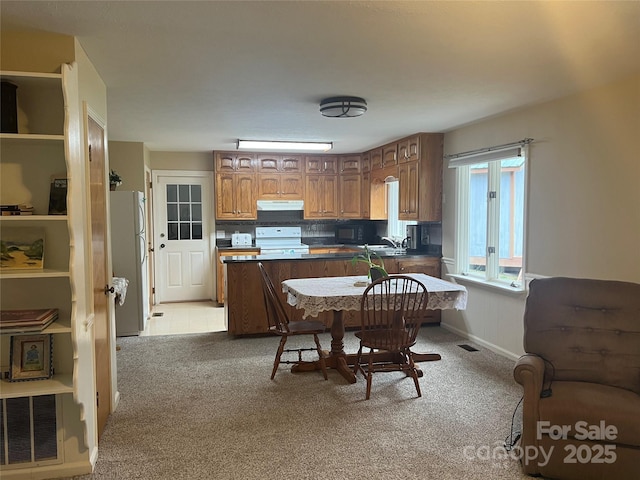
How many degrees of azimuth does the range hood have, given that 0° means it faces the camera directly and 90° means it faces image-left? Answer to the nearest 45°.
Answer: approximately 0°

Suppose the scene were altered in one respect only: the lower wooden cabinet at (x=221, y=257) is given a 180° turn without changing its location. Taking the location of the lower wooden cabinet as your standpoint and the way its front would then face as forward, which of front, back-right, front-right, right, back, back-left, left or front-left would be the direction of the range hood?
right

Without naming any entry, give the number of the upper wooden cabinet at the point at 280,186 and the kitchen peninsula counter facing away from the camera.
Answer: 1

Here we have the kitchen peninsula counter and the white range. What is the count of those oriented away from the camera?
1

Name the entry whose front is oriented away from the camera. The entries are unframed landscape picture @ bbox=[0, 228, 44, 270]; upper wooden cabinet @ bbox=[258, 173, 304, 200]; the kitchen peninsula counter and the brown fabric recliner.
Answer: the kitchen peninsula counter

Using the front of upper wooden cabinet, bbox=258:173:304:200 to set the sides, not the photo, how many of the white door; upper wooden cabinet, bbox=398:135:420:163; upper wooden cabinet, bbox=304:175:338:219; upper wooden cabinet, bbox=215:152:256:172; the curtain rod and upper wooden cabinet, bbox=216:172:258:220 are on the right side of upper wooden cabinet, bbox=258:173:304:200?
3

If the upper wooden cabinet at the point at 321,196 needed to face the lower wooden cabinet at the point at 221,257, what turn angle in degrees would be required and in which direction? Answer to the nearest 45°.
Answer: approximately 90° to its right

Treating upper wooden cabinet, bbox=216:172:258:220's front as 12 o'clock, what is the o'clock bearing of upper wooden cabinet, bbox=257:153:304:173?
upper wooden cabinet, bbox=257:153:304:173 is roughly at 9 o'clock from upper wooden cabinet, bbox=216:172:258:220.
